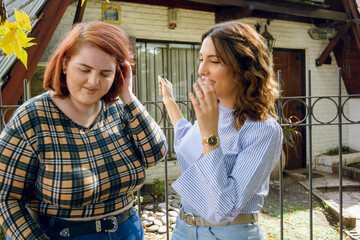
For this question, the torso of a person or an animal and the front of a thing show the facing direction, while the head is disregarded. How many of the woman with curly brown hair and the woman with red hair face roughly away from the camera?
0

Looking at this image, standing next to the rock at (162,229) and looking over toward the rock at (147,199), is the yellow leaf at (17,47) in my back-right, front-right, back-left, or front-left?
back-left

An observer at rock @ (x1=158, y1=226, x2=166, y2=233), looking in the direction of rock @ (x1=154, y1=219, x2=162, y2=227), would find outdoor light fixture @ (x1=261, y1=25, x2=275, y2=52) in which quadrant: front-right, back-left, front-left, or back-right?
front-right

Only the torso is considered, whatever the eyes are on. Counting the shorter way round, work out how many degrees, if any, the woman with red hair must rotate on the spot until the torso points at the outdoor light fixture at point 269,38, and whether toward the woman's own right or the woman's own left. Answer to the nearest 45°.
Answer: approximately 90° to the woman's own left

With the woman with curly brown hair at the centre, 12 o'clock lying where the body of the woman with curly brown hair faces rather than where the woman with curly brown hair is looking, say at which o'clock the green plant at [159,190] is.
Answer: The green plant is roughly at 4 o'clock from the woman with curly brown hair.

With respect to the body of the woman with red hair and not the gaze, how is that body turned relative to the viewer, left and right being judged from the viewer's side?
facing the viewer and to the right of the viewer

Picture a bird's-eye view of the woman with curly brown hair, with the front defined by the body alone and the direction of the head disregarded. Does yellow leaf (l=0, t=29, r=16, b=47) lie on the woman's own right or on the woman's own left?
on the woman's own right

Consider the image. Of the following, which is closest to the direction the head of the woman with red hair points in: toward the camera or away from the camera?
toward the camera

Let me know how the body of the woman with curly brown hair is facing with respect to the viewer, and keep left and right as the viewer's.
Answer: facing the viewer and to the left of the viewer

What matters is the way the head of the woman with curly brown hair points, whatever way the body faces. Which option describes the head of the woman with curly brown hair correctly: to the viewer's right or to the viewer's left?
to the viewer's left
